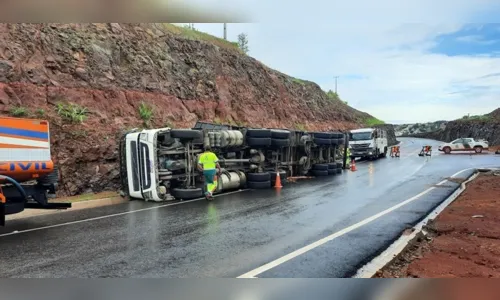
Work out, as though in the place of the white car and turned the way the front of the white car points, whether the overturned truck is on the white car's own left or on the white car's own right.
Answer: on the white car's own left

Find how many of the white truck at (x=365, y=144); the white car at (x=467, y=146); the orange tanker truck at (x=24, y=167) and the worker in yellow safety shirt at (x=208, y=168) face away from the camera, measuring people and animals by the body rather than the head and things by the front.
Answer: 1

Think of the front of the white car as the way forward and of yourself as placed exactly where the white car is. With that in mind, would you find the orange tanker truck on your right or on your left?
on your left

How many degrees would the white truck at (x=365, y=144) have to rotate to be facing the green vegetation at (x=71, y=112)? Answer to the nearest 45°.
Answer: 0° — it already faces it

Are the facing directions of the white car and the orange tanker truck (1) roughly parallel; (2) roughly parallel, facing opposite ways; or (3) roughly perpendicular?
roughly perpendicular

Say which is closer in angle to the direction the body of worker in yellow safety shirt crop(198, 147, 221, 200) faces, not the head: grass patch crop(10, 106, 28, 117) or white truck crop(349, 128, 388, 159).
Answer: the white truck

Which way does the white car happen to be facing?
to the viewer's left

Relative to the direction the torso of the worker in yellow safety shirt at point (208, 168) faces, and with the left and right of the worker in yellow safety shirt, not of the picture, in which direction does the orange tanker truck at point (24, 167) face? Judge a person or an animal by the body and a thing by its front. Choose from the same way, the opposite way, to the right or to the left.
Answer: the opposite way

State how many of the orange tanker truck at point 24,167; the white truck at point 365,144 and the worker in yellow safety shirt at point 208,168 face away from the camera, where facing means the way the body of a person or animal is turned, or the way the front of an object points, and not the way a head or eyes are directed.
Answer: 1
